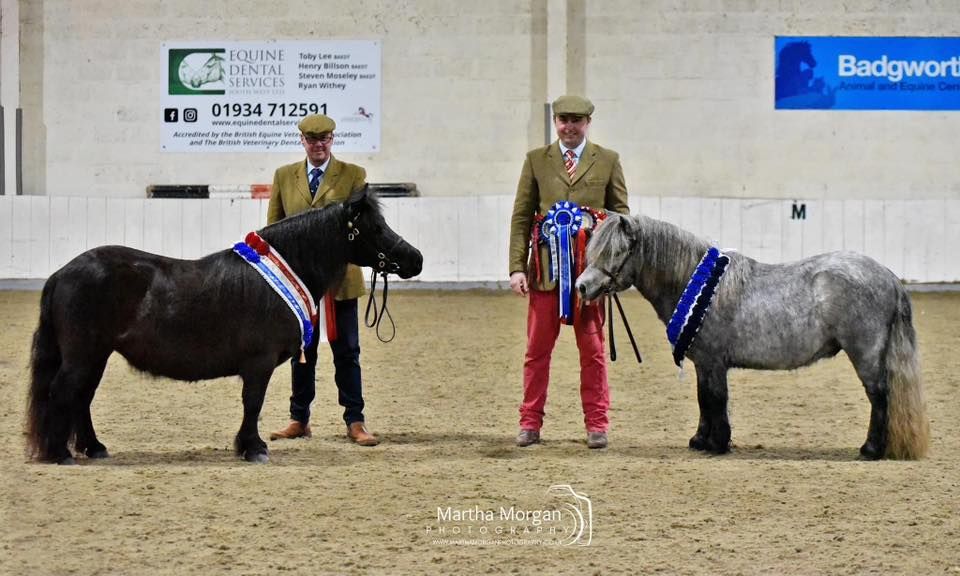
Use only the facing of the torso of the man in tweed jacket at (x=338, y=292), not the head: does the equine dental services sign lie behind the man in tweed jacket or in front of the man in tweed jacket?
behind

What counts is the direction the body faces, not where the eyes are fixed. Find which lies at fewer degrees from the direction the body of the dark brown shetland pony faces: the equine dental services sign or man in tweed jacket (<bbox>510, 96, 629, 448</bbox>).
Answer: the man in tweed jacket

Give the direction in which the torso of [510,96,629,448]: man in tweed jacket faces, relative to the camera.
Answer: toward the camera

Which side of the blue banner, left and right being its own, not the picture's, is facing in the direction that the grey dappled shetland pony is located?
front

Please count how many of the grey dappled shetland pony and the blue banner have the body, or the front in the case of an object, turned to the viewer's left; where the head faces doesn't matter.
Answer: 1

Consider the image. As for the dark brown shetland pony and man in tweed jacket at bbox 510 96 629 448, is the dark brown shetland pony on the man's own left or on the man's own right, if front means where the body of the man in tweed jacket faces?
on the man's own right

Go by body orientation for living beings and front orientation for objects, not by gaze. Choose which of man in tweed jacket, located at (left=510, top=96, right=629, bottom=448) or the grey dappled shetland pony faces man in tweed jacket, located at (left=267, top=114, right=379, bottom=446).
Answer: the grey dappled shetland pony

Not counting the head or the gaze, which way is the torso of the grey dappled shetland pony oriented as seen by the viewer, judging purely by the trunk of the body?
to the viewer's left

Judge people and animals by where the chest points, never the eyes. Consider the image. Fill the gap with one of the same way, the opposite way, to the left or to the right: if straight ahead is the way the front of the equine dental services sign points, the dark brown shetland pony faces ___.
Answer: to the left

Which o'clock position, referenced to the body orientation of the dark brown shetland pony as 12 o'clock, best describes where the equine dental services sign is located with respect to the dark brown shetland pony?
The equine dental services sign is roughly at 9 o'clock from the dark brown shetland pony.

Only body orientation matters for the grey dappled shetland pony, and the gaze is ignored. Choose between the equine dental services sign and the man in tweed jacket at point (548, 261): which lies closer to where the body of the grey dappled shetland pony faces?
the man in tweed jacket

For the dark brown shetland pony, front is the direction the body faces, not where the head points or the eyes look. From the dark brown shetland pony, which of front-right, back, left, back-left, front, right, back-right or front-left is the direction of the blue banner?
front-left

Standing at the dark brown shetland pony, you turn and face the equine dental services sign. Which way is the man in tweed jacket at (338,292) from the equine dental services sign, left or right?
right

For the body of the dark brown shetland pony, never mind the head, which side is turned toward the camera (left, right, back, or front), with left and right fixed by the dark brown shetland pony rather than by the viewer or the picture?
right

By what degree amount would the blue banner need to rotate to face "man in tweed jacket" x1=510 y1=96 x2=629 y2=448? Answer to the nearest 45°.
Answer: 0° — it already faces them
